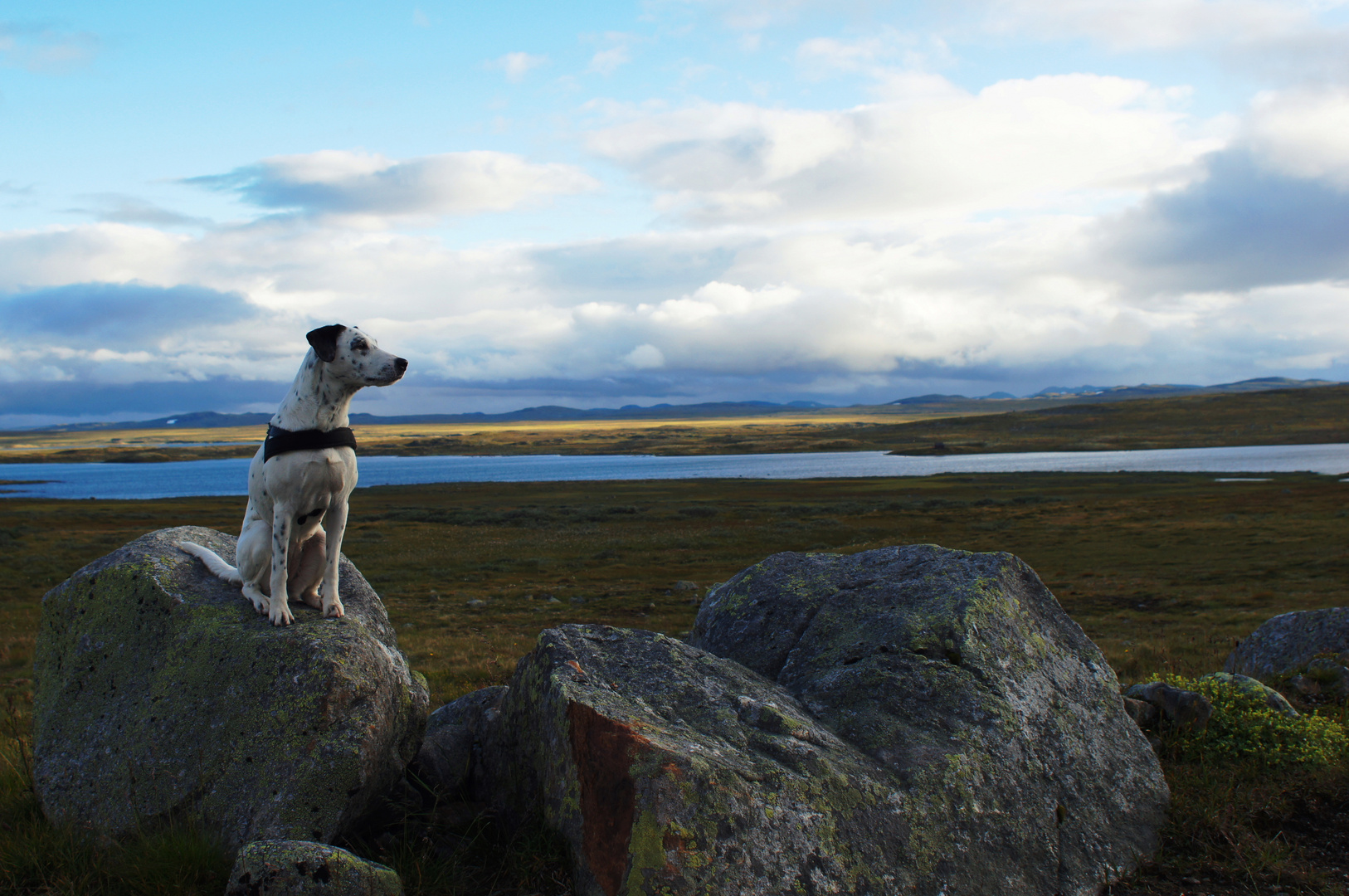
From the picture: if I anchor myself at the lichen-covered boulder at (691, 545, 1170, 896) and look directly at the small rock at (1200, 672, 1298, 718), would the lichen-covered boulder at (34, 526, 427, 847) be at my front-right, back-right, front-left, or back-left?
back-left

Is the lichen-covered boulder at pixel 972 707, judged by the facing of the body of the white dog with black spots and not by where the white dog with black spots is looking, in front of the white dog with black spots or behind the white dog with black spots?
in front

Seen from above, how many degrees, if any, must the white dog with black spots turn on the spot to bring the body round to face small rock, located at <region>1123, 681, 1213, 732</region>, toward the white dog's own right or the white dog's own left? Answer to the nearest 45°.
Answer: approximately 45° to the white dog's own left

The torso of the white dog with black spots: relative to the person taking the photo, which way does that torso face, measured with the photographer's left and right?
facing the viewer and to the right of the viewer

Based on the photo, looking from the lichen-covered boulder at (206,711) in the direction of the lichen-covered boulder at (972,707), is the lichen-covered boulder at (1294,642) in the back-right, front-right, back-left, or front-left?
front-left

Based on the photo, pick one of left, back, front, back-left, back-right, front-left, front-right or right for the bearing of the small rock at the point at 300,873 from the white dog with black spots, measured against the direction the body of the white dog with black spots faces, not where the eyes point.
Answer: front-right
